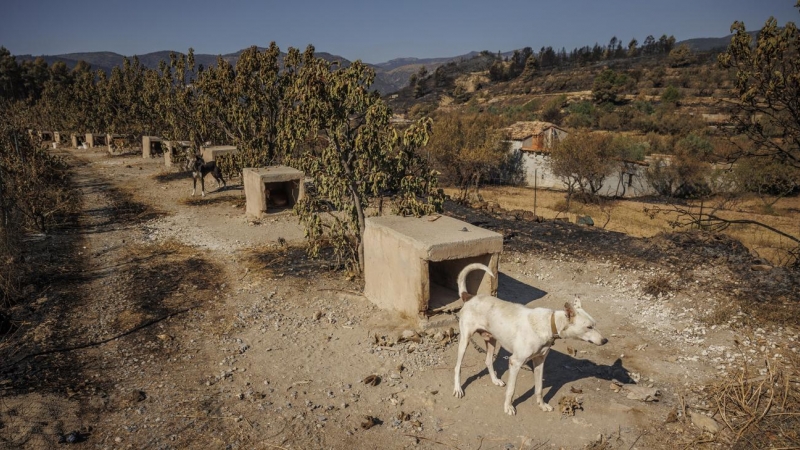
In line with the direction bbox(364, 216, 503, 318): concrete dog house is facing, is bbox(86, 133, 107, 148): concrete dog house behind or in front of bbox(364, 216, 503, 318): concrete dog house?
behind

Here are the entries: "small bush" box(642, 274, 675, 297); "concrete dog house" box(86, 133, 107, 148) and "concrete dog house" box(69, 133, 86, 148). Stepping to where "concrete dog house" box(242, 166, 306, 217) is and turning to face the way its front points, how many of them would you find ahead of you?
1

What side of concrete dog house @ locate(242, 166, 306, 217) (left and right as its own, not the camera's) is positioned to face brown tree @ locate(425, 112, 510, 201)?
left

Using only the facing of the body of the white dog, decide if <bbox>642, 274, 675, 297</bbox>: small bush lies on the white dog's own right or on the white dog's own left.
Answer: on the white dog's own left

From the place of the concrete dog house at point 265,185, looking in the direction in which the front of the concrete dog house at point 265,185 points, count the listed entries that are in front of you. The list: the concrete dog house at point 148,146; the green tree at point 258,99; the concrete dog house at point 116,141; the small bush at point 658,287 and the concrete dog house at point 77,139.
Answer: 1

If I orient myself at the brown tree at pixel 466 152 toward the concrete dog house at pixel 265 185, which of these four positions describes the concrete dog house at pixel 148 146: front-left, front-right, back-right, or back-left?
front-right

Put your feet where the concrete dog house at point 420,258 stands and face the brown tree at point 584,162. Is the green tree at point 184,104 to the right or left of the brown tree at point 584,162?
left

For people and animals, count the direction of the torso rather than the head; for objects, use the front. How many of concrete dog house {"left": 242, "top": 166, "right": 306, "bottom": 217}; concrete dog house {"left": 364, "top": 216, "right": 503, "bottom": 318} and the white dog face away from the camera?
0

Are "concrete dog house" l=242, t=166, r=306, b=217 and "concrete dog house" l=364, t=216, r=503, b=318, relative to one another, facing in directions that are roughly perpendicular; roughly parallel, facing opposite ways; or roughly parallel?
roughly parallel

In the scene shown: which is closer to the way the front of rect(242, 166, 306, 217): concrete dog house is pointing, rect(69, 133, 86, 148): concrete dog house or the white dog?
the white dog

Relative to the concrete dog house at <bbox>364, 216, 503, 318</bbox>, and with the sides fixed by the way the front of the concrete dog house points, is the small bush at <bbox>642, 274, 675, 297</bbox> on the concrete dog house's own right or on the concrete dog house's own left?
on the concrete dog house's own left

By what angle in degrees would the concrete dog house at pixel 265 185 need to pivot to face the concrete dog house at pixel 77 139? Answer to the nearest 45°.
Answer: approximately 180°

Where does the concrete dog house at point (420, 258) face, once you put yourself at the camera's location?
facing the viewer and to the right of the viewer

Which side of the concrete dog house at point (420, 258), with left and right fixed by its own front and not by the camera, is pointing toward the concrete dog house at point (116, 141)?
back

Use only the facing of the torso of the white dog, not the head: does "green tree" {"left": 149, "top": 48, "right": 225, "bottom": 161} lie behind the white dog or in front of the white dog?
behind
